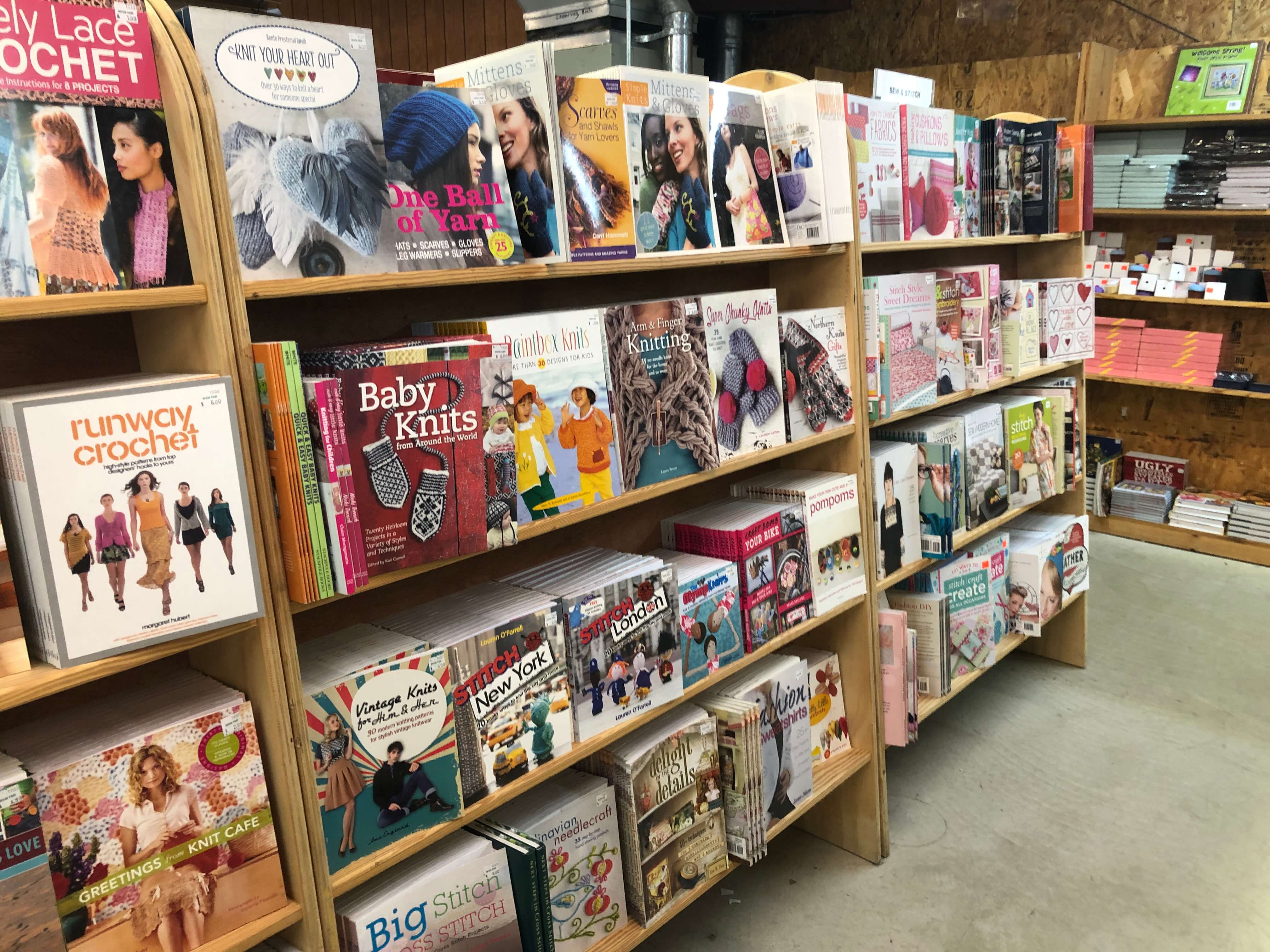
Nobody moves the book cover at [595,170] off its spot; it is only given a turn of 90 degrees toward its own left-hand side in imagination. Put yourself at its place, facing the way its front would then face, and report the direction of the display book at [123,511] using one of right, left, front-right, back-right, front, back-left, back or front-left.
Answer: back

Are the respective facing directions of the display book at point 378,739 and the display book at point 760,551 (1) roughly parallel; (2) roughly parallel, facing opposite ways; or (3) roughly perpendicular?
roughly parallel

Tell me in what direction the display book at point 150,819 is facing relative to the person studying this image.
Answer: facing the viewer

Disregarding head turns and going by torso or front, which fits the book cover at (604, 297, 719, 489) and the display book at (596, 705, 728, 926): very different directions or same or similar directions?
same or similar directions

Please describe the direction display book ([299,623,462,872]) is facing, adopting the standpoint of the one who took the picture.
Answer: facing the viewer and to the right of the viewer

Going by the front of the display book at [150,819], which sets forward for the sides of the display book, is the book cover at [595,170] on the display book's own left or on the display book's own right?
on the display book's own left

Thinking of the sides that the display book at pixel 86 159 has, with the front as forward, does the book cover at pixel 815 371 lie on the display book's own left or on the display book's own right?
on the display book's own left

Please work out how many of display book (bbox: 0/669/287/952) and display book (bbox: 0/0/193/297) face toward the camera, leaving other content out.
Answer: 2

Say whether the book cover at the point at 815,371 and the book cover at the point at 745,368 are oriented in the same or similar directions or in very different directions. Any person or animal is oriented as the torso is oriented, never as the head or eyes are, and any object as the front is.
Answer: same or similar directions

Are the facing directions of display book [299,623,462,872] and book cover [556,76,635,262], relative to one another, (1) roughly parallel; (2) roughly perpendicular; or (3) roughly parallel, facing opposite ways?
roughly parallel

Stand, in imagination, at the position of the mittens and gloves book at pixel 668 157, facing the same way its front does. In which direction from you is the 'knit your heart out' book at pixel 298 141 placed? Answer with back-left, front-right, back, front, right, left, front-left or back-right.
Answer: right

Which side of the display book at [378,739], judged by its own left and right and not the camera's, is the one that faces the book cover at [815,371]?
left

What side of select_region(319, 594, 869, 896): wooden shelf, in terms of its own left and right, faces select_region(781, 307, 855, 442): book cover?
left

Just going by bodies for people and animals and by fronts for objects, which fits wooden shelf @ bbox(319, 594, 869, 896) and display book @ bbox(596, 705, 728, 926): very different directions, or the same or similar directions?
same or similar directions

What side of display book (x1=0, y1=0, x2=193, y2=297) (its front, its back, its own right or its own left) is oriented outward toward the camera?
front
